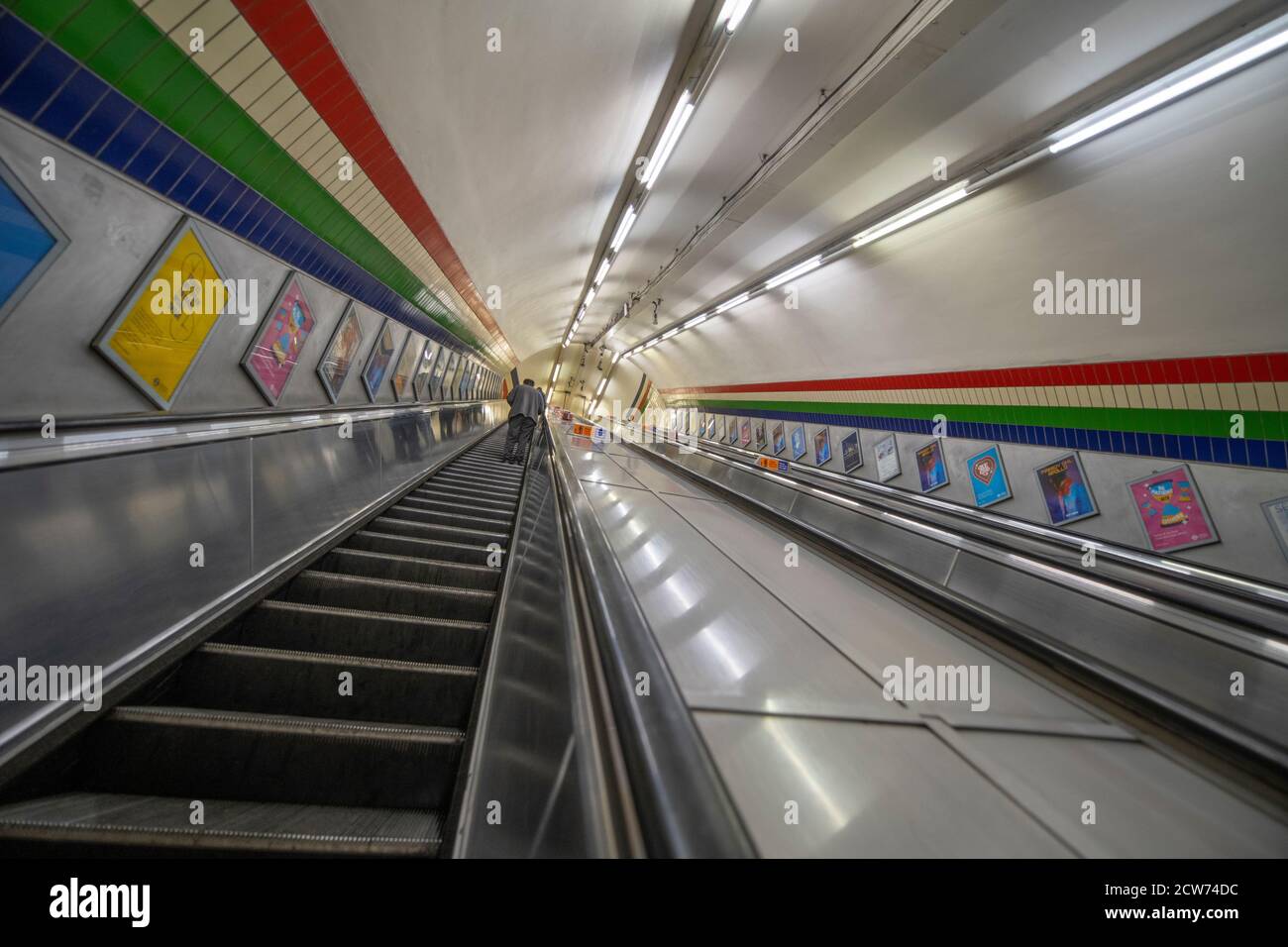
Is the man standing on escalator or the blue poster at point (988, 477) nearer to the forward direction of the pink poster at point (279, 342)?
the blue poster

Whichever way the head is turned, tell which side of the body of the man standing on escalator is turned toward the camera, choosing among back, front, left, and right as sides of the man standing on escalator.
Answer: back

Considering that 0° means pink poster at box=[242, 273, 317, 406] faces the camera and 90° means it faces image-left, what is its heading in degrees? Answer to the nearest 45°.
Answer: approximately 315°

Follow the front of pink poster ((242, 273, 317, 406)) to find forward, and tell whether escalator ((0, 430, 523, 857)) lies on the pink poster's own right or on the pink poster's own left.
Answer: on the pink poster's own right

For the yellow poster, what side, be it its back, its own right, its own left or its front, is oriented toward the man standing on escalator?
left
